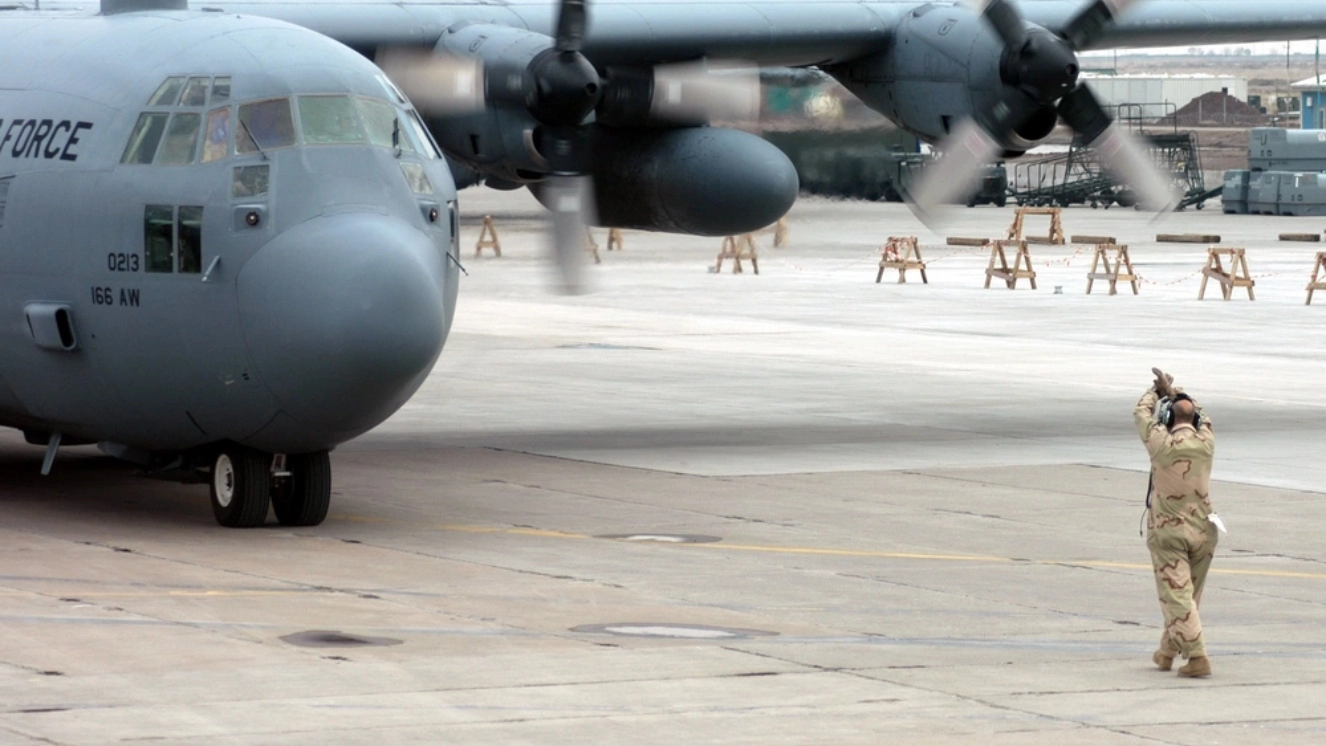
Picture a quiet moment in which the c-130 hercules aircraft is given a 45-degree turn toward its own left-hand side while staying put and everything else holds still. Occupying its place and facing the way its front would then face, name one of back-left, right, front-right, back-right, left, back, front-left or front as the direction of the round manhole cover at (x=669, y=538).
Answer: front

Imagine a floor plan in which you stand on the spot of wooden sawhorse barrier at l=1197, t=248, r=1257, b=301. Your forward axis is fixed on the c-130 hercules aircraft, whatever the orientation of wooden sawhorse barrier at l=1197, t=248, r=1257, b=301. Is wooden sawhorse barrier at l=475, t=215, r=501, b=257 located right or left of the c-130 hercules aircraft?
right

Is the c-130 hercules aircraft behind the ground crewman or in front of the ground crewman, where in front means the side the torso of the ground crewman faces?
in front

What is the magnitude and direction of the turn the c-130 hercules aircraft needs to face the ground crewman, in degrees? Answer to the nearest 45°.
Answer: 0° — it already faces them

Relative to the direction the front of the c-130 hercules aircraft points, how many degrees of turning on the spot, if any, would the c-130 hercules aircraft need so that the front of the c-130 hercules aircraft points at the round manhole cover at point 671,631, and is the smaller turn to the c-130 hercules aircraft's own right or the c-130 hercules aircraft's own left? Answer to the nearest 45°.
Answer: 0° — it already faces it

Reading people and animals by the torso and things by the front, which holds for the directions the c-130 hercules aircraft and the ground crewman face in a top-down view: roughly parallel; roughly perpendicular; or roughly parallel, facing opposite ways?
roughly parallel, facing opposite ways

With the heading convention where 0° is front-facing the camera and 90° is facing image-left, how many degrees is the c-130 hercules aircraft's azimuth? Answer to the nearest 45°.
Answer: approximately 315°

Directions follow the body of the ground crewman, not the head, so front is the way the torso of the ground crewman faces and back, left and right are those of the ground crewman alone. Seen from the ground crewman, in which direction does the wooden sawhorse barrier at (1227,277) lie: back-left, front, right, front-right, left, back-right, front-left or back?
front-right

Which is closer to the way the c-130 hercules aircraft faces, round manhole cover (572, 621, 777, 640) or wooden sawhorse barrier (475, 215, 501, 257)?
the round manhole cover

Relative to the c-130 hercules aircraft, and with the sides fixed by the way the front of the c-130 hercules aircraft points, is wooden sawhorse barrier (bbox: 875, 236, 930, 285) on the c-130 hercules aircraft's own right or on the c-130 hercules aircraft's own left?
on the c-130 hercules aircraft's own left

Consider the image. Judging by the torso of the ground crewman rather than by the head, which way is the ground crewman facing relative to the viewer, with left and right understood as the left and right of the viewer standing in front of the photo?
facing away from the viewer and to the left of the viewer

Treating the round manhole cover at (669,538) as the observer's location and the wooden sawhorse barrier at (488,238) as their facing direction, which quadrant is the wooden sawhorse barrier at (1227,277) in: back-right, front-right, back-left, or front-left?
front-right

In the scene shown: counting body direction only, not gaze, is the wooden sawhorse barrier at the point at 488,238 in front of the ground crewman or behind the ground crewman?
in front
